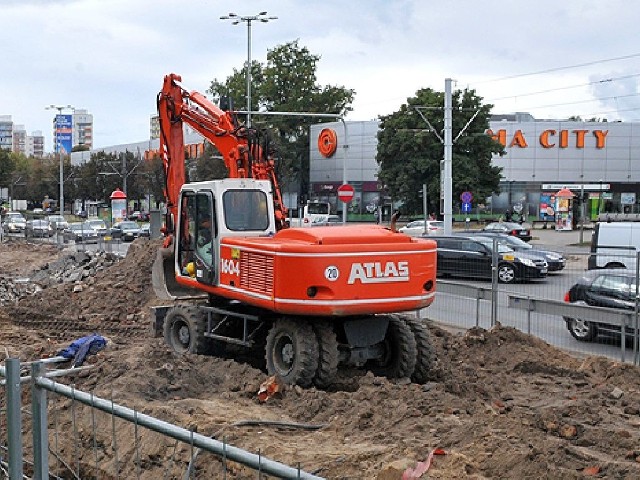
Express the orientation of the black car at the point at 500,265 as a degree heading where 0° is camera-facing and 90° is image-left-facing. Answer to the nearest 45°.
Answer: approximately 315°

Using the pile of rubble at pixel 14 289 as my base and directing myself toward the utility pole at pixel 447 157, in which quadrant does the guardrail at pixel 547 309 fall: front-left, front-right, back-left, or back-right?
front-right

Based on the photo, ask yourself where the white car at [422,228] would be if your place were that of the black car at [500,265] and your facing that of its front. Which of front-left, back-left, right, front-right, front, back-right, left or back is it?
back-left

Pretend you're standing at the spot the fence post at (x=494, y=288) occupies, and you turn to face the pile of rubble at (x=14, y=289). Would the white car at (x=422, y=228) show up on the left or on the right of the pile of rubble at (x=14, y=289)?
right

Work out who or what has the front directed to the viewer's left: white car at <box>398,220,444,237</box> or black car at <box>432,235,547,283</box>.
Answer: the white car

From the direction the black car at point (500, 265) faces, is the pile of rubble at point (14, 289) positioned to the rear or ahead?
to the rear

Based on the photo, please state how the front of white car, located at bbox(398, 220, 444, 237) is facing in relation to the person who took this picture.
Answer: facing to the left of the viewer

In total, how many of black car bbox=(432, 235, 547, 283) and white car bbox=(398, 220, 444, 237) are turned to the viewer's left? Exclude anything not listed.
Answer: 1

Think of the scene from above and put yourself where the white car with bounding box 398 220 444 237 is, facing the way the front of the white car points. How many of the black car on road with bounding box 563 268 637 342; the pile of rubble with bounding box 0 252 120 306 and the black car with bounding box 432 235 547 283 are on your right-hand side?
0

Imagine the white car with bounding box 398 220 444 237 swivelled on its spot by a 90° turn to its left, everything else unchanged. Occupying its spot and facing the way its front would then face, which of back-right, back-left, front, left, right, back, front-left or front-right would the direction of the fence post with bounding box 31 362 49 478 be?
front

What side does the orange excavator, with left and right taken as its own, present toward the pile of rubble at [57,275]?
front

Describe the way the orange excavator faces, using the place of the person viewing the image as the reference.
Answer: facing away from the viewer and to the left of the viewer

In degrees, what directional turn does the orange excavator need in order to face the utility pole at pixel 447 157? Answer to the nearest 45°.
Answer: approximately 45° to its right

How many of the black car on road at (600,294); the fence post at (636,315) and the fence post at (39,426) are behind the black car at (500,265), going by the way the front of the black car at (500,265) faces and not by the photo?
0
